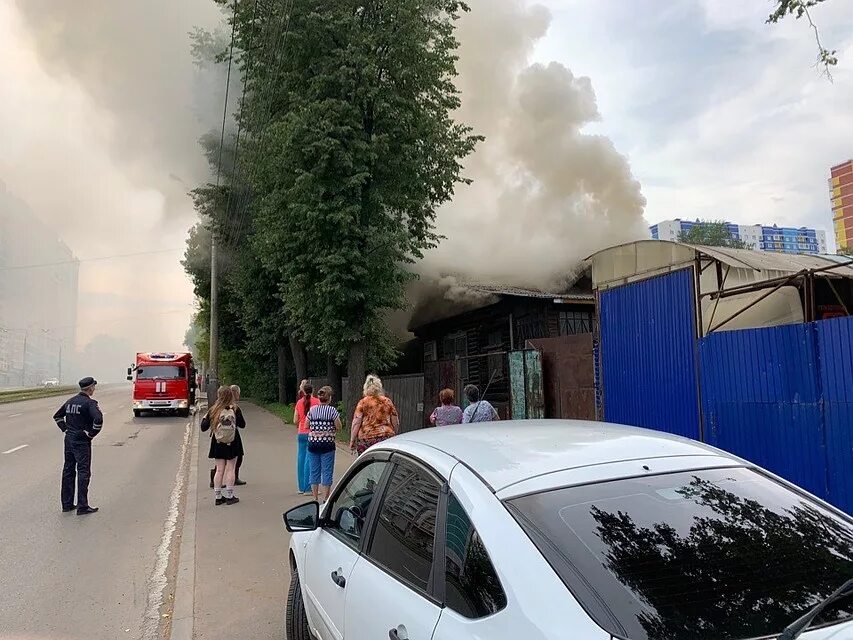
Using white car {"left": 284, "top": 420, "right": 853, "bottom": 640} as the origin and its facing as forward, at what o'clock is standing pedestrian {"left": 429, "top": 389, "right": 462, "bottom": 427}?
The standing pedestrian is roughly at 1 o'clock from the white car.

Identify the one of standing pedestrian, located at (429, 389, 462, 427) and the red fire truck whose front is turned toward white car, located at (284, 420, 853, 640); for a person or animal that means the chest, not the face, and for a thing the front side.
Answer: the red fire truck

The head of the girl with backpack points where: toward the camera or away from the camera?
away from the camera

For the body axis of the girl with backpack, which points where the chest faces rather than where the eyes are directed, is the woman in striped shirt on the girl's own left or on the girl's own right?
on the girl's own right

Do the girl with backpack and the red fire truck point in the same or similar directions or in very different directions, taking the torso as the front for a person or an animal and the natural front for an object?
very different directions

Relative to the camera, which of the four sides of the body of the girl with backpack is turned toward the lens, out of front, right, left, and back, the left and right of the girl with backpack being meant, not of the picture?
back

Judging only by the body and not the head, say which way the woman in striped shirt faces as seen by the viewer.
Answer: away from the camera

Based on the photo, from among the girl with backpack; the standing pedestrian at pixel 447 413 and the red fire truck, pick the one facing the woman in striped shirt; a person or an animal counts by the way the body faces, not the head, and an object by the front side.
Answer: the red fire truck

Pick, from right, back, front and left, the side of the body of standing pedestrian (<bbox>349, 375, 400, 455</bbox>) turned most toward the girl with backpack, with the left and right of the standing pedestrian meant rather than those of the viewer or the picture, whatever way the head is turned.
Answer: left

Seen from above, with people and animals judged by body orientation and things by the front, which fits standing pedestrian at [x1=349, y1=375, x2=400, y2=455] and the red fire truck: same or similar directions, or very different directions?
very different directions

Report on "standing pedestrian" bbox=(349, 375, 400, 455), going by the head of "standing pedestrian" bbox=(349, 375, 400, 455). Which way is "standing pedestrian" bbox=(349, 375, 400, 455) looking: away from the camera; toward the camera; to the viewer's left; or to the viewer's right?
away from the camera
